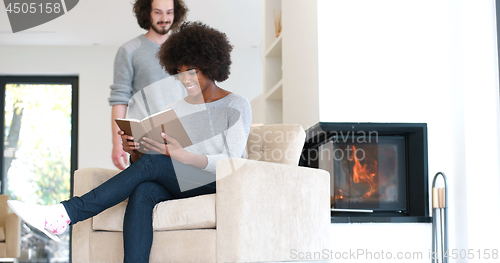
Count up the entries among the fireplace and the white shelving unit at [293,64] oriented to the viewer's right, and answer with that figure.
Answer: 0

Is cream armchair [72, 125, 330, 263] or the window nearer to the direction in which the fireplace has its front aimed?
the cream armchair

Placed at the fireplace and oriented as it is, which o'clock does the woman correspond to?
The woman is roughly at 1 o'clock from the fireplace.

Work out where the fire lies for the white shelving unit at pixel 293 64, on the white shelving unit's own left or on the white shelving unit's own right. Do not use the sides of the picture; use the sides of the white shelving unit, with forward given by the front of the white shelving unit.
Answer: on the white shelving unit's own left

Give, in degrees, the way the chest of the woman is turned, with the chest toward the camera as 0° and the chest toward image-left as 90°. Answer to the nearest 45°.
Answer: approximately 45°
